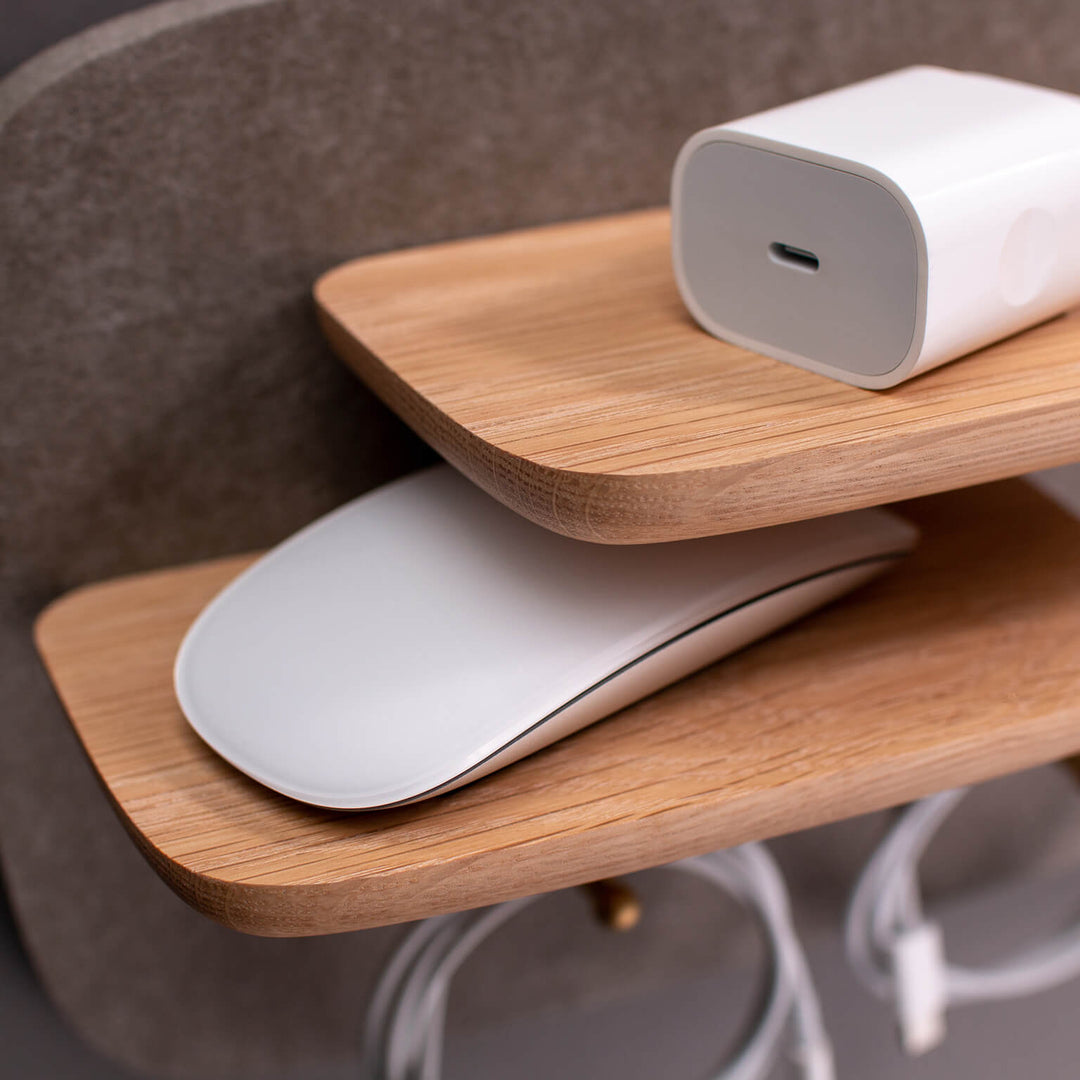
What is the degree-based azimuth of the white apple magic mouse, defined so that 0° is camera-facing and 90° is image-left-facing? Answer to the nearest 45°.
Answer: approximately 45°
